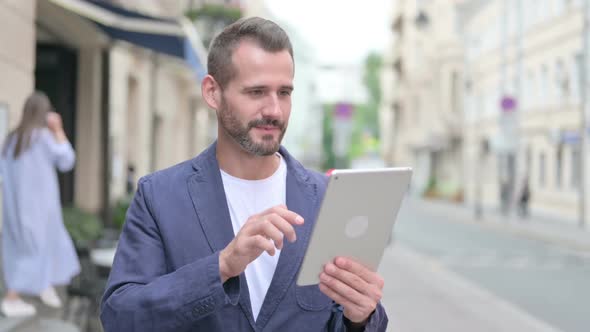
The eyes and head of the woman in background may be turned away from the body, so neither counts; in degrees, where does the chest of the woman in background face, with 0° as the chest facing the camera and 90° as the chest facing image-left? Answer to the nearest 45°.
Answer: approximately 225°

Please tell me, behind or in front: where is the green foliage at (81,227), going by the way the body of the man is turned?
behind

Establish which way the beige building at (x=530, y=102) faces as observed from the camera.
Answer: facing the viewer and to the left of the viewer

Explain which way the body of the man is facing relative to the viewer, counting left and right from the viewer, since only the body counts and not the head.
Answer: facing the viewer and to the right of the viewer

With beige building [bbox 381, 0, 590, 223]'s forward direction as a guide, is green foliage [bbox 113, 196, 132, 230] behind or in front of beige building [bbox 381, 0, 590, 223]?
in front

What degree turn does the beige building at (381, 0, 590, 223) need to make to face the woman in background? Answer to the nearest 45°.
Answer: approximately 45° to its left

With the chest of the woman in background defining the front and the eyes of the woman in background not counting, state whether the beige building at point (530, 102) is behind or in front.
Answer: in front

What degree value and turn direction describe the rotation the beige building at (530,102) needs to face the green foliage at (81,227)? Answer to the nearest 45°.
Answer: approximately 45° to its left

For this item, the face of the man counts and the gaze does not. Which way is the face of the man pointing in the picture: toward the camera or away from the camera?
toward the camera

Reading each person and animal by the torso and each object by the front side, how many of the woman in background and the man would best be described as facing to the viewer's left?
0
